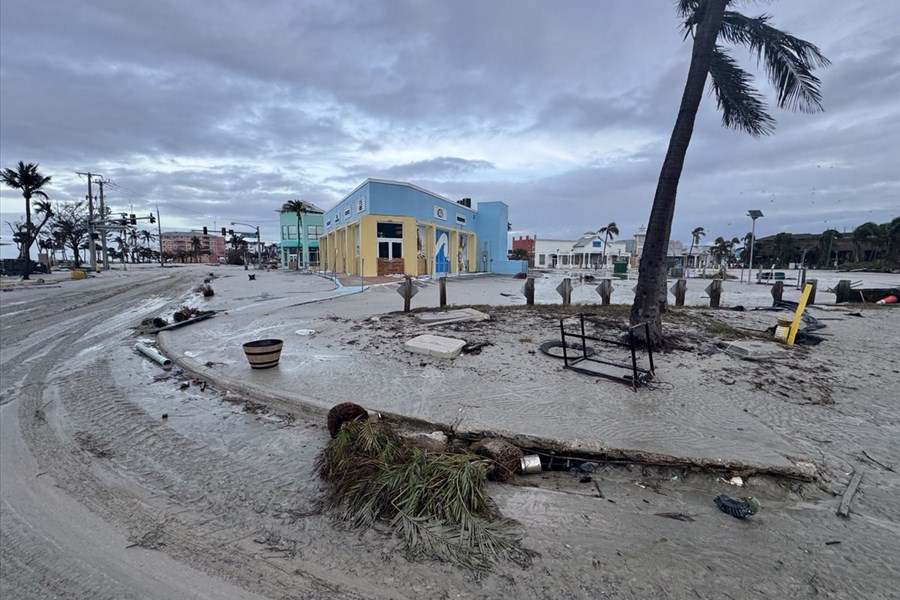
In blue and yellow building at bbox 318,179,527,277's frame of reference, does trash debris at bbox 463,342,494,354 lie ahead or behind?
ahead

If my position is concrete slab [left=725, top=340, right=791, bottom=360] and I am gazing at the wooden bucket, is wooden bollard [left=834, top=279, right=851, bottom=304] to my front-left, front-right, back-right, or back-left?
back-right

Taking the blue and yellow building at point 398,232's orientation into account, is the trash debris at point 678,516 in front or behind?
in front

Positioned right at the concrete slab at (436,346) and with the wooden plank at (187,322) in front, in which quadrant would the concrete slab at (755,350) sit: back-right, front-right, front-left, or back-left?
back-right

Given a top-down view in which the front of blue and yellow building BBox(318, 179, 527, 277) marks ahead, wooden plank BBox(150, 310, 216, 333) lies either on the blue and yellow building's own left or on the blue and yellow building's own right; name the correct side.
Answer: on the blue and yellow building's own right

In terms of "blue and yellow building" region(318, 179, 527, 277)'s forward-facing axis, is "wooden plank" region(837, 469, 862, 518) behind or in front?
in front

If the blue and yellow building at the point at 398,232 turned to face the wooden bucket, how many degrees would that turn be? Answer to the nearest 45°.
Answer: approximately 45° to its right

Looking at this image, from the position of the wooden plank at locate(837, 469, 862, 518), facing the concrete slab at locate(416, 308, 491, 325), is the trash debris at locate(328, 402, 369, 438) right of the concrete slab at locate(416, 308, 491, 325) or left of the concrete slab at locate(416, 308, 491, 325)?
left
